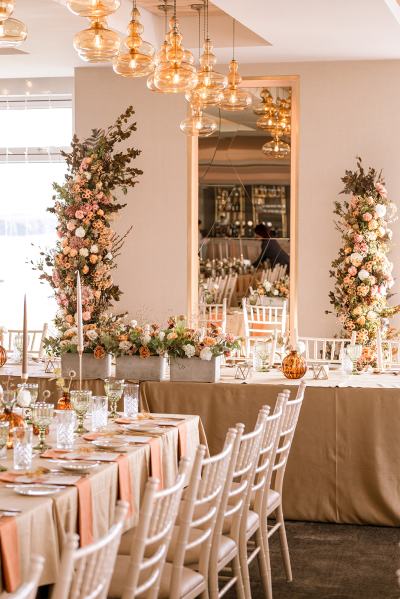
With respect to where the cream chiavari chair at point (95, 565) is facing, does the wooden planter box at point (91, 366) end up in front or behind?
in front

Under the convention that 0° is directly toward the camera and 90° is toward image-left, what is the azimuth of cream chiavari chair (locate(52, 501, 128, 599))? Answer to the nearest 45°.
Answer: approximately 135°

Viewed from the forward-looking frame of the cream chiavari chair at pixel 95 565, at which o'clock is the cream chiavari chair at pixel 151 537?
the cream chiavari chair at pixel 151 537 is roughly at 2 o'clock from the cream chiavari chair at pixel 95 565.

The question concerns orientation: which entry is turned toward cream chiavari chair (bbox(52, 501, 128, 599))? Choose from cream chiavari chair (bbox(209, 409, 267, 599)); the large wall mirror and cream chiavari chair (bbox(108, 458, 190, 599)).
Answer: the large wall mirror

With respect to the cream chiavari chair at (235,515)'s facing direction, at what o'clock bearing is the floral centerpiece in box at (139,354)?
The floral centerpiece in box is roughly at 1 o'clock from the cream chiavari chair.

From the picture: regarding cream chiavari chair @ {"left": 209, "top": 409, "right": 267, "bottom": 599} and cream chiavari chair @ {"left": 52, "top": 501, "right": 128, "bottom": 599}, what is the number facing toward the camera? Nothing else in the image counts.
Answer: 0

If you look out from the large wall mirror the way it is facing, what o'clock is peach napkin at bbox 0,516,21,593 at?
The peach napkin is roughly at 12 o'clock from the large wall mirror.

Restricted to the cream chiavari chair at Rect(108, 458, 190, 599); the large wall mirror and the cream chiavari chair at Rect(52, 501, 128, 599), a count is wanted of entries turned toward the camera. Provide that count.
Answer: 1

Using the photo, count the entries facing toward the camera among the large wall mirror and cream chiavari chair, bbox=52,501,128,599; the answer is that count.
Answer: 1

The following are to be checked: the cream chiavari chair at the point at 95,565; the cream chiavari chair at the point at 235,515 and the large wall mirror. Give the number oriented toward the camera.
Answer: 1

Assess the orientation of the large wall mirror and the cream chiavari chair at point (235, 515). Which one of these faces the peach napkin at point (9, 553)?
the large wall mirror

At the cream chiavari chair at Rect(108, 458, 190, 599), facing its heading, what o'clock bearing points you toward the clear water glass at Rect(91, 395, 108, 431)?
The clear water glass is roughly at 1 o'clock from the cream chiavari chair.

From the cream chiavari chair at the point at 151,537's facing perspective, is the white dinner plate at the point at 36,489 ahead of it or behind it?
ahead

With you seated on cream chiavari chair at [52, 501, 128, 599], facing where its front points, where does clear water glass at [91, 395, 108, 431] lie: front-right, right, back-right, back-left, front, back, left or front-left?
front-right

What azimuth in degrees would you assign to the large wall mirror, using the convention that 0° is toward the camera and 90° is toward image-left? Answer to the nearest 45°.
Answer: approximately 0°

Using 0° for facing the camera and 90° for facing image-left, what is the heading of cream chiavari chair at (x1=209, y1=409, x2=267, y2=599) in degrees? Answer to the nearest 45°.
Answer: approximately 135°

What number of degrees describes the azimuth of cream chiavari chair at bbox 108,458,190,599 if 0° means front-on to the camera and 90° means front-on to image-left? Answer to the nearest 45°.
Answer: approximately 135°

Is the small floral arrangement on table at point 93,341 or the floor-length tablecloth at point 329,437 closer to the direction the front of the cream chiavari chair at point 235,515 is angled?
the small floral arrangement on table

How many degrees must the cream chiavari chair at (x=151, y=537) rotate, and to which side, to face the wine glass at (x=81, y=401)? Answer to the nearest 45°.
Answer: approximately 45° to its right
